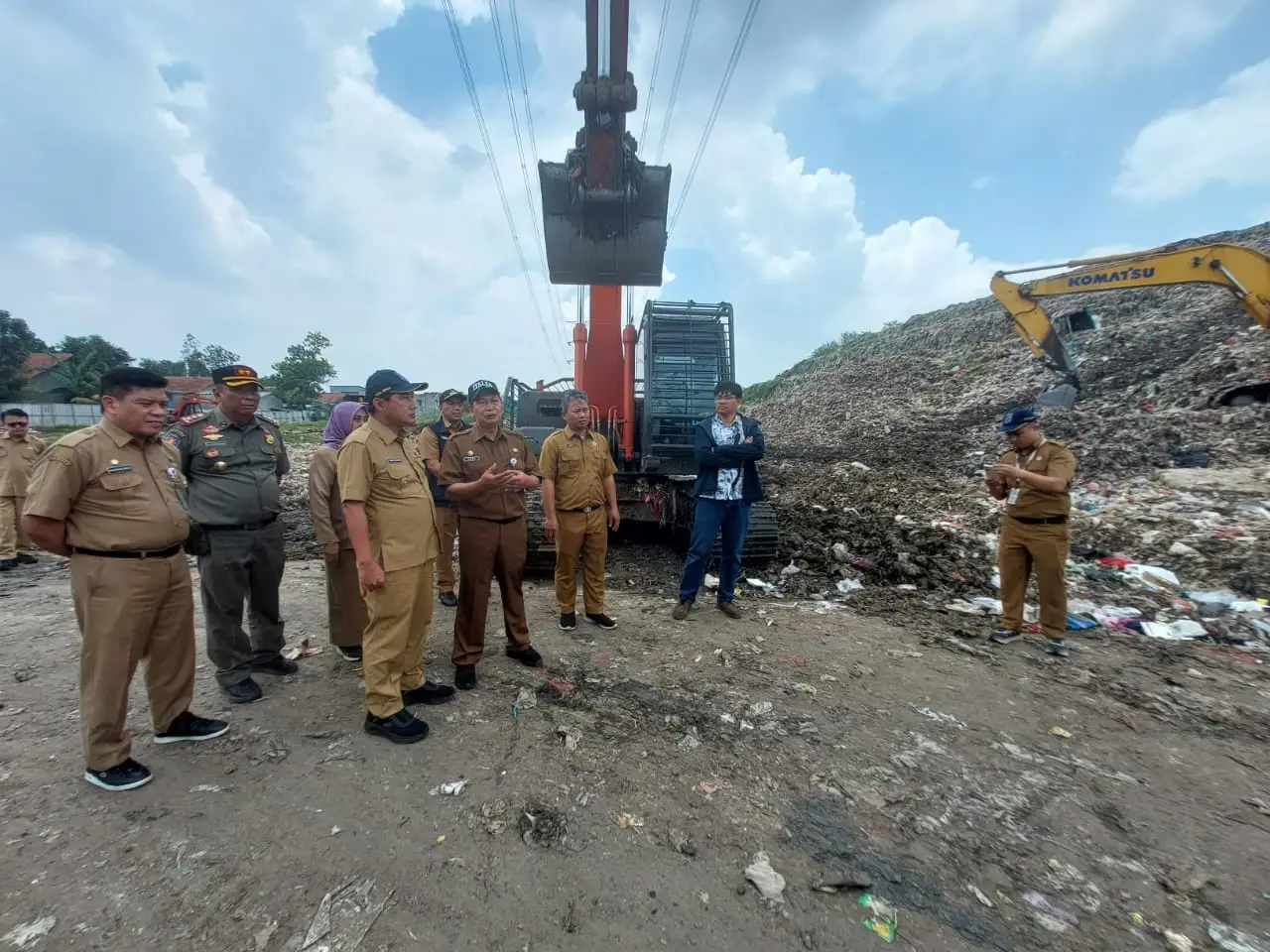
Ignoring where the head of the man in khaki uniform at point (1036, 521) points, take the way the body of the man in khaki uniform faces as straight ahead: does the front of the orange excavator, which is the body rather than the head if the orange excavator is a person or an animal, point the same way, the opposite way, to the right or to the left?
to the left

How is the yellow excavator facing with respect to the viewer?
to the viewer's left

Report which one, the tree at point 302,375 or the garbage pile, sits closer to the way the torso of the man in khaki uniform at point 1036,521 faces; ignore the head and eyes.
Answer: the tree

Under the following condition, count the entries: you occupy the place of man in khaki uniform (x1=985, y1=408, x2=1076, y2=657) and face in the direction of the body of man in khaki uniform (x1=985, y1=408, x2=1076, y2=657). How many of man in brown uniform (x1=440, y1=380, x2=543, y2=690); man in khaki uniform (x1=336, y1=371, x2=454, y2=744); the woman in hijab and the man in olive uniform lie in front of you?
4

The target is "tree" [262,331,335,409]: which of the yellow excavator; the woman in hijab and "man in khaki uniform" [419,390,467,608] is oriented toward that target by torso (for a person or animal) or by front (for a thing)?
the yellow excavator

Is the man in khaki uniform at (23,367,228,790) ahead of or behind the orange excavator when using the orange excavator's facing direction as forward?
ahead

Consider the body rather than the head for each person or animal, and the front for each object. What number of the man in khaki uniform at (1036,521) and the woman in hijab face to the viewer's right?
1

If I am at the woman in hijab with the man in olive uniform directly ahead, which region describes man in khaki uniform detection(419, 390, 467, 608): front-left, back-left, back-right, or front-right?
back-right

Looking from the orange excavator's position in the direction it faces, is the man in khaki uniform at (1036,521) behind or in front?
in front

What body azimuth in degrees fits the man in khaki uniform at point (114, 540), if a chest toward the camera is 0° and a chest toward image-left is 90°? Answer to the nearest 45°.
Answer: approximately 315°

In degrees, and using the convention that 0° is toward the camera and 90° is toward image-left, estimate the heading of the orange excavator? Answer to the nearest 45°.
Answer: approximately 0°

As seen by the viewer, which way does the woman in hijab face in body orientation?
to the viewer's right

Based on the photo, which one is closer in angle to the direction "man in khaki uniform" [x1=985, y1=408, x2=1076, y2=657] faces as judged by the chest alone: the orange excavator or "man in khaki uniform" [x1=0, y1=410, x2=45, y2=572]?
the man in khaki uniform
